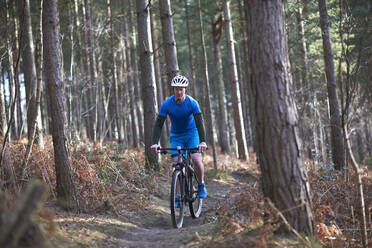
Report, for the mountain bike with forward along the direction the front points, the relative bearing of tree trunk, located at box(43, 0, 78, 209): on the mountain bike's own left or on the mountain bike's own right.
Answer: on the mountain bike's own right

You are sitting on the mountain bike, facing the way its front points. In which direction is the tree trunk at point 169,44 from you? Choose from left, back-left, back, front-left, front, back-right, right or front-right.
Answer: back

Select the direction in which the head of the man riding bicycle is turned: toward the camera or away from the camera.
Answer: toward the camera

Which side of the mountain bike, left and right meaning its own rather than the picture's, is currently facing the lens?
front

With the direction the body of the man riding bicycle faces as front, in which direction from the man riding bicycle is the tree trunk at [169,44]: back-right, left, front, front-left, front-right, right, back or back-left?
back

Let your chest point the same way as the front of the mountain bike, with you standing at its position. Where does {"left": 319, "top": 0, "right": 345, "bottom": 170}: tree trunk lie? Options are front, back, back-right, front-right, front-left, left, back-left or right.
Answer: back-left

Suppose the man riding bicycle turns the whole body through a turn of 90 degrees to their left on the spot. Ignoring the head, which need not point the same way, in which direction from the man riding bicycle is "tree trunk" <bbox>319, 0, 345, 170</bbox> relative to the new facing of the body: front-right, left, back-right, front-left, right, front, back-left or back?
front-left

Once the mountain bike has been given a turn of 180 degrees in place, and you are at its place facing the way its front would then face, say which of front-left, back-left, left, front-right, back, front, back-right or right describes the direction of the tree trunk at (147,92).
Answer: front

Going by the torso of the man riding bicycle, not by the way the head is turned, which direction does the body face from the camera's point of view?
toward the camera

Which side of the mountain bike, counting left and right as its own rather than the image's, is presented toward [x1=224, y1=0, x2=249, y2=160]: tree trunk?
back

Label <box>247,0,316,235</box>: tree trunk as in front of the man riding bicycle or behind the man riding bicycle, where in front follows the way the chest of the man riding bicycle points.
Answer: in front
